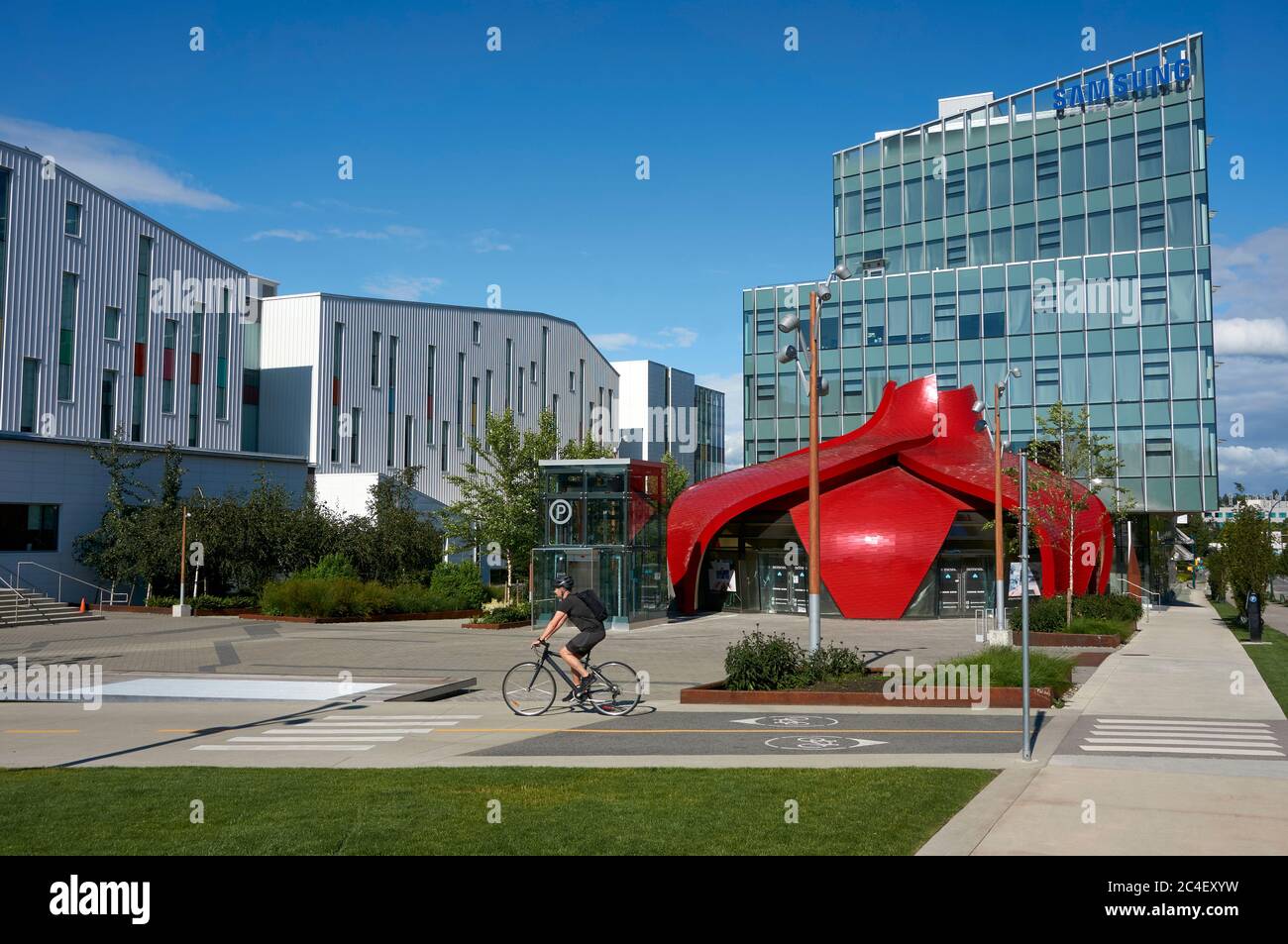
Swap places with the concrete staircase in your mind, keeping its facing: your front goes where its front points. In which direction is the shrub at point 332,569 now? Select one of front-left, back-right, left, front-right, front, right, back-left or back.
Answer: front-left

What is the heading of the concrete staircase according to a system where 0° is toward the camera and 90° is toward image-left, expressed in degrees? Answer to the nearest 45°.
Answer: approximately 315°

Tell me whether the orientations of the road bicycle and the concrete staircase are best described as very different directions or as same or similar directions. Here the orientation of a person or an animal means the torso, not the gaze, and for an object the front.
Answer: very different directions

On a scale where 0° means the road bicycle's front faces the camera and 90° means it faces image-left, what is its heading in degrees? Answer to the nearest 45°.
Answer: approximately 90°

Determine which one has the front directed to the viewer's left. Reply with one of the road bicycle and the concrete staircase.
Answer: the road bicycle

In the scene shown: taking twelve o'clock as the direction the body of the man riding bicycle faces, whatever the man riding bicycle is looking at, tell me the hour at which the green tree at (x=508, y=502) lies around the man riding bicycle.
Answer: The green tree is roughly at 3 o'clock from the man riding bicycle.

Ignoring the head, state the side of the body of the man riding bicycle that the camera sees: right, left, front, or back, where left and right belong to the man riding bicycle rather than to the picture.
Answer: left

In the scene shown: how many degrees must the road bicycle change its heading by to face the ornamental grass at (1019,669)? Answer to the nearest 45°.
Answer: approximately 180°

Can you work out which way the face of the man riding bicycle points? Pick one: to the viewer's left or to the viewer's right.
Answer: to the viewer's left

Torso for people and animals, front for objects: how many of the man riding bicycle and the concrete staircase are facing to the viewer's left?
1

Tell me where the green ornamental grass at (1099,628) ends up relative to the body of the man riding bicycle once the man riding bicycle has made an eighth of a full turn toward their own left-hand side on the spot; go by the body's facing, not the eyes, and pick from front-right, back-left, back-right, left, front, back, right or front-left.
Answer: back

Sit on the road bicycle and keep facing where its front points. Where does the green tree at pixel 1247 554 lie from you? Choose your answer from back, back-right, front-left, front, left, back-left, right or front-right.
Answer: back-right

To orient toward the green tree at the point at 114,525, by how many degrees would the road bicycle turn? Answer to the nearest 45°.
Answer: approximately 45° to its right

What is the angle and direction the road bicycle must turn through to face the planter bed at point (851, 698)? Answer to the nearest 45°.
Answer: approximately 180°

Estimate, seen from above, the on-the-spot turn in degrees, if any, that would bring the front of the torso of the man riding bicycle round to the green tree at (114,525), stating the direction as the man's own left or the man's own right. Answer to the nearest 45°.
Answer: approximately 45° to the man's own right
